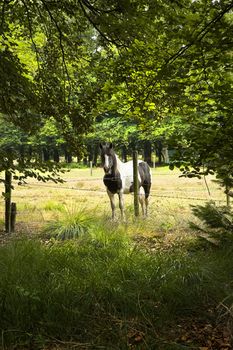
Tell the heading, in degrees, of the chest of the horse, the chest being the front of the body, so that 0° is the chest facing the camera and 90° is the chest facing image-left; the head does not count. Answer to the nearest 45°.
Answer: approximately 45°

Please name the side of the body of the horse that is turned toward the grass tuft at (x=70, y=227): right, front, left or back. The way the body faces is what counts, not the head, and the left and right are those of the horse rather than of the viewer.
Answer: front
